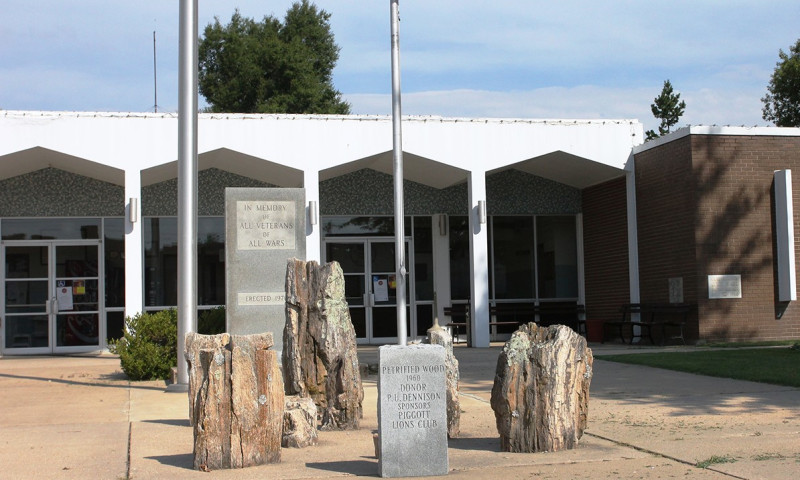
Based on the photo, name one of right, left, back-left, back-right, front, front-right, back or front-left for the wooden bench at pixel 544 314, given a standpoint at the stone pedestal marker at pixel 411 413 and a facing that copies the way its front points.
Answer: back

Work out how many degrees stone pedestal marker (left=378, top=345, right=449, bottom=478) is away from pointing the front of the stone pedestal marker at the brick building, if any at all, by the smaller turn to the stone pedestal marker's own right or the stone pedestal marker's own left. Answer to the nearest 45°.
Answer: approximately 135° to the stone pedestal marker's own left

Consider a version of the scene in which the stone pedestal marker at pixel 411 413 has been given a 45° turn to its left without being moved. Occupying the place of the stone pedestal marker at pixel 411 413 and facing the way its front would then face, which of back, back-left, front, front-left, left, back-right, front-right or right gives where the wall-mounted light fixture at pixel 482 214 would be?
back-left

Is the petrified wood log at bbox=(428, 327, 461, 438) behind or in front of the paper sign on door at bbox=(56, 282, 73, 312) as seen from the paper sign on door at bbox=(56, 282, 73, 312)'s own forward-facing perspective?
in front

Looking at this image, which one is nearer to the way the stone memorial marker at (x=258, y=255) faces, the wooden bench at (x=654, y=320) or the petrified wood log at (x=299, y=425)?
the petrified wood log

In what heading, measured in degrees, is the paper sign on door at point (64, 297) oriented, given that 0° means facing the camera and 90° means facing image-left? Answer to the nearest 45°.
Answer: approximately 0°

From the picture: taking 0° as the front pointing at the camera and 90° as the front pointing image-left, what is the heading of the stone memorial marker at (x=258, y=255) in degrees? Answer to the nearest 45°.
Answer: approximately 0°

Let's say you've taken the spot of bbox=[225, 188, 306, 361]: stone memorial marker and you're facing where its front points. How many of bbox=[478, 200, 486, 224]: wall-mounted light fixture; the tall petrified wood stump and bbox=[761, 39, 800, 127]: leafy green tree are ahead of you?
1

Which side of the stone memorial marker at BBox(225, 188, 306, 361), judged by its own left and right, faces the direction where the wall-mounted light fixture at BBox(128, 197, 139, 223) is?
back

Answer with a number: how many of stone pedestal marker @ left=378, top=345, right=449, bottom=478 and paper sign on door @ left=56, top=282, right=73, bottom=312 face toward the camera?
2

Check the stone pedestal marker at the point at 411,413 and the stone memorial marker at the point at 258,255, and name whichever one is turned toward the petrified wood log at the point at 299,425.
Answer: the stone memorial marker at the point at 258,255

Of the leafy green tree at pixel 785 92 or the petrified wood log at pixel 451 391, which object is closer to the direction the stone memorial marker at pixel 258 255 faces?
the petrified wood log

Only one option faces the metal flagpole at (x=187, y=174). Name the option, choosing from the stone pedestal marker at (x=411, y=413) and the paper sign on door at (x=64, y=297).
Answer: the paper sign on door

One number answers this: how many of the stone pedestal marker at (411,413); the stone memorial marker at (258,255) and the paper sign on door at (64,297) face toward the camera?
3

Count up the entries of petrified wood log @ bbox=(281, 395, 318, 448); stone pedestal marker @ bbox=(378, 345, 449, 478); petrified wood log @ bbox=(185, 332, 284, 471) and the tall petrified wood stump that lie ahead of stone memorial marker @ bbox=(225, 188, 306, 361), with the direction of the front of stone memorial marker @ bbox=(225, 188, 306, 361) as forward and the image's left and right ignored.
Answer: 4

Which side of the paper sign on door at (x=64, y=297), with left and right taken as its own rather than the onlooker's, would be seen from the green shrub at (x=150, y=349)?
front
